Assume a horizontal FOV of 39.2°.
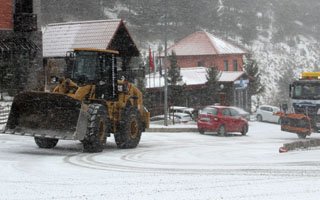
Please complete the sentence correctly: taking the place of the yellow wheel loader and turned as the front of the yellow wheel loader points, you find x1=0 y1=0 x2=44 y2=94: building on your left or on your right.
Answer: on your right

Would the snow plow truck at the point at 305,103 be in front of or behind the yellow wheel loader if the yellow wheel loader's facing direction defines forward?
behind

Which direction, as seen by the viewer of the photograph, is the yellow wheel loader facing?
facing the viewer and to the left of the viewer

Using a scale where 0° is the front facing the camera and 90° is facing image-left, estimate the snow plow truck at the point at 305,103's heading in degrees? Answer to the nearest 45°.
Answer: approximately 45°

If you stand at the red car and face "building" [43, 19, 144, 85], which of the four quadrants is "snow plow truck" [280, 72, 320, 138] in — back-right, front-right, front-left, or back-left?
back-right

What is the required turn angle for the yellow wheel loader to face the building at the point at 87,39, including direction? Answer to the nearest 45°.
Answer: approximately 135° to its right

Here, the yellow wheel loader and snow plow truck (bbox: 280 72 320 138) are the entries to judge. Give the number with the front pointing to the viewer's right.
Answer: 0
